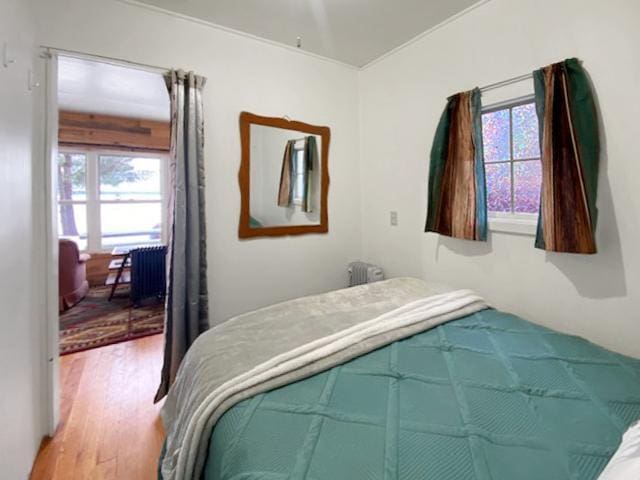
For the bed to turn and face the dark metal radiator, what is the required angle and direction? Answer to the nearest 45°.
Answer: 0° — it already faces it

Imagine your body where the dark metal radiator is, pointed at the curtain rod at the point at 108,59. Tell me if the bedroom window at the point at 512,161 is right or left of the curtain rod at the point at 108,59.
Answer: left

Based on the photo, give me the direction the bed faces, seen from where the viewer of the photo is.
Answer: facing away from the viewer and to the left of the viewer

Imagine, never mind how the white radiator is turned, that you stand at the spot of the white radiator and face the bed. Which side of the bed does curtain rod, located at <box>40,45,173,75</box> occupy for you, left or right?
right

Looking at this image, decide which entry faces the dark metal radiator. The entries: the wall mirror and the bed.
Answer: the bed

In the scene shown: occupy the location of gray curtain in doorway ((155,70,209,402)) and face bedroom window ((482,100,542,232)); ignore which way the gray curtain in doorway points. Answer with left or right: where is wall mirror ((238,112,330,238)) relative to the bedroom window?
left

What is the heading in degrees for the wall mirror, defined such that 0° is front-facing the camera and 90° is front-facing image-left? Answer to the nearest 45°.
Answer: approximately 315°

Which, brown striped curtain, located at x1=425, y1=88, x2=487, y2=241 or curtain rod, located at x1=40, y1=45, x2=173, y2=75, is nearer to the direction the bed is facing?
the curtain rod

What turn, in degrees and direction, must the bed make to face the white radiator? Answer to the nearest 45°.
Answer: approximately 45° to its right
